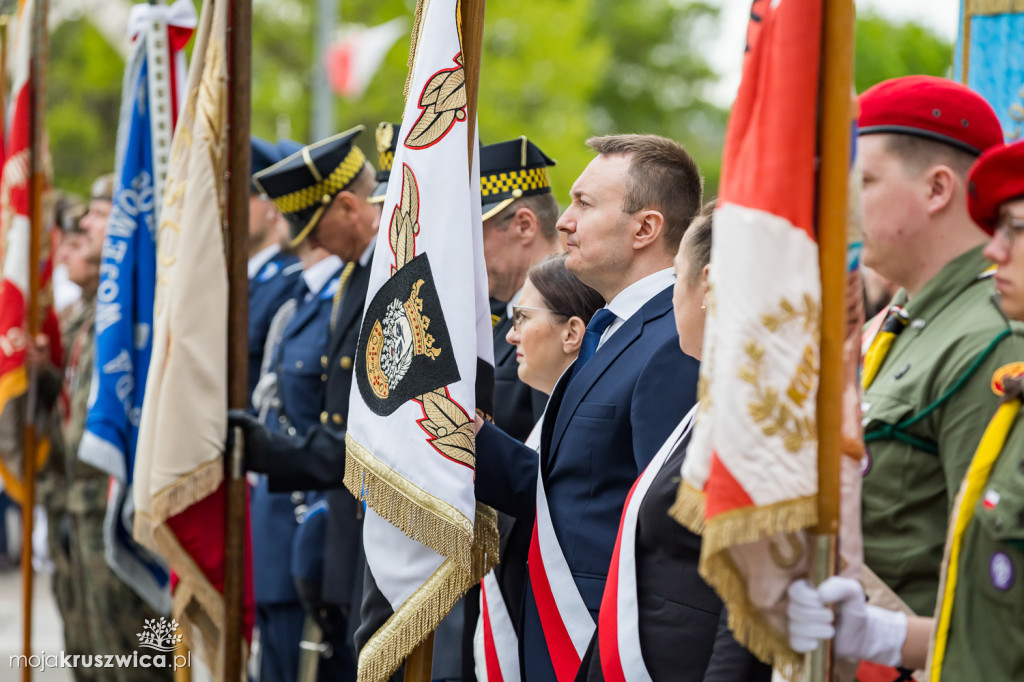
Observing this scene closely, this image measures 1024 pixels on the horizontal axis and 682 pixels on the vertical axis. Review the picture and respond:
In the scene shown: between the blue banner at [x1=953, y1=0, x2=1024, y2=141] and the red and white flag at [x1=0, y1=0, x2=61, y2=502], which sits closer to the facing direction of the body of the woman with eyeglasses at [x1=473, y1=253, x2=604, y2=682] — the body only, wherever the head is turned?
the red and white flag

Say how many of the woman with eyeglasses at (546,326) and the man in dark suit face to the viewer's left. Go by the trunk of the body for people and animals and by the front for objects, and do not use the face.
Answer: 2

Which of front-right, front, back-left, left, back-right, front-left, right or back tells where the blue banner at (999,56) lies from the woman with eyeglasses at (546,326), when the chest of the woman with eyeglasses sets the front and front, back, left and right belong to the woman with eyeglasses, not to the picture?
back

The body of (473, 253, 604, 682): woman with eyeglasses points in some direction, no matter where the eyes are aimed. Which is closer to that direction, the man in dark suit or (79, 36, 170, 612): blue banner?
the blue banner

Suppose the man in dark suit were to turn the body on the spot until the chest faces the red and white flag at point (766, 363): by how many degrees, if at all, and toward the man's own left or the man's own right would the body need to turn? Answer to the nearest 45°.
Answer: approximately 90° to the man's own left

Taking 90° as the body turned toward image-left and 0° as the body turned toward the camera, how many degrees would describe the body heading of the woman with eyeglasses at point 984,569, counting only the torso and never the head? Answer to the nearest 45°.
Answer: approximately 90°

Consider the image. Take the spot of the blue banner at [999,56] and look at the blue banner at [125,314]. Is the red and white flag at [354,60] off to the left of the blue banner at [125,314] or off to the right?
right

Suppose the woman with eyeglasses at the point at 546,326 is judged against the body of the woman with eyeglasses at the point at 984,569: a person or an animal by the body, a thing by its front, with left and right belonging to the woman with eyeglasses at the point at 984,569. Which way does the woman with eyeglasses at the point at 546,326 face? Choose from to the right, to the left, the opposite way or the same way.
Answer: the same way

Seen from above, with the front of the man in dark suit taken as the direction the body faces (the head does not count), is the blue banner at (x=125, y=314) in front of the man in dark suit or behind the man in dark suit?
in front

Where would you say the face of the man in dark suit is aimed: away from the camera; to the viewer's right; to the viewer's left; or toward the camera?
to the viewer's left

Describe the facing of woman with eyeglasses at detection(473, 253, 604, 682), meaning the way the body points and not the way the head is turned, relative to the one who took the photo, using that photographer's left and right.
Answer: facing to the left of the viewer

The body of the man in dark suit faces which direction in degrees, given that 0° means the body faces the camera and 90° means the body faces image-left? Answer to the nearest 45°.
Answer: approximately 90°

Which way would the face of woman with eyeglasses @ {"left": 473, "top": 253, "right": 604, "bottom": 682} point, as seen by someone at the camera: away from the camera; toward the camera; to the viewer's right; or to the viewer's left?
to the viewer's left

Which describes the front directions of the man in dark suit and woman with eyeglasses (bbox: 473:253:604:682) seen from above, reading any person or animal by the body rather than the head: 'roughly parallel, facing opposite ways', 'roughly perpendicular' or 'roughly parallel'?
roughly parallel
